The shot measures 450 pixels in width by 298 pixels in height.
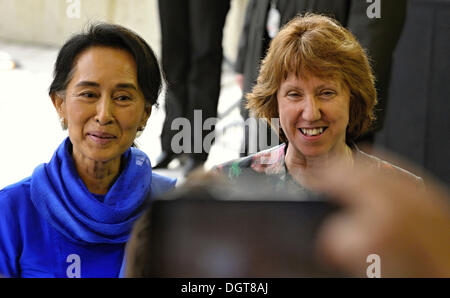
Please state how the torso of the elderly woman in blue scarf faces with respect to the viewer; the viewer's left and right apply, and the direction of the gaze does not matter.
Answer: facing the viewer

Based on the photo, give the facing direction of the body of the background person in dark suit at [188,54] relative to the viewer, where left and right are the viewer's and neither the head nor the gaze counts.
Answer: facing the viewer and to the left of the viewer

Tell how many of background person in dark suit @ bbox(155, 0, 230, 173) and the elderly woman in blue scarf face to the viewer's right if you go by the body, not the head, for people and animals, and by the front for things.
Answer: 0
